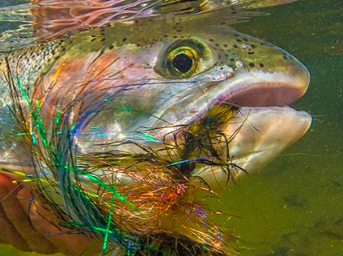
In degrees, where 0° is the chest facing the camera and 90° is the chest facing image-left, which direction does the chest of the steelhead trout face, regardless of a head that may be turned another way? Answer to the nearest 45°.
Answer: approximately 270°
